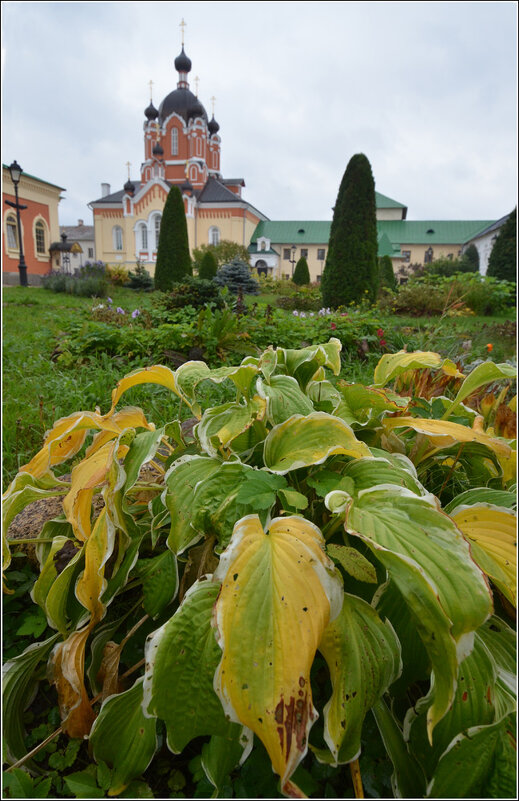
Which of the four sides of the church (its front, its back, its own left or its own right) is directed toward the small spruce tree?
front

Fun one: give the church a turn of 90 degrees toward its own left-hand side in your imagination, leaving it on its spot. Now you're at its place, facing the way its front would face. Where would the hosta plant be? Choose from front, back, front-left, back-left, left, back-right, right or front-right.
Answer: right

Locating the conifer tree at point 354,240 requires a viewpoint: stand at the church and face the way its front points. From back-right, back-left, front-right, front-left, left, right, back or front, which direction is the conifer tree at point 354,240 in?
front

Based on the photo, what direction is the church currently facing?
toward the camera

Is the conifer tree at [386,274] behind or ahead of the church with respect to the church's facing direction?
ahead

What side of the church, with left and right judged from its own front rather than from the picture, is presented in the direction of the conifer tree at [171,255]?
front

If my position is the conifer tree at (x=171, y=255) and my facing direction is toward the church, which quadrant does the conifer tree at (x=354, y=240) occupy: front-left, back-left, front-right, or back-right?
back-right
